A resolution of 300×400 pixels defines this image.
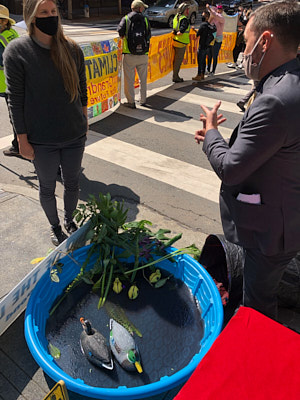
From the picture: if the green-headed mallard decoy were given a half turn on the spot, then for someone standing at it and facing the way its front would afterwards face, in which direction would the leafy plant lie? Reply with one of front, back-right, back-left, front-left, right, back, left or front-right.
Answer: front-right

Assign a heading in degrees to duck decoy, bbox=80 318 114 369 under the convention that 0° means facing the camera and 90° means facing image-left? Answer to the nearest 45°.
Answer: approximately 135°

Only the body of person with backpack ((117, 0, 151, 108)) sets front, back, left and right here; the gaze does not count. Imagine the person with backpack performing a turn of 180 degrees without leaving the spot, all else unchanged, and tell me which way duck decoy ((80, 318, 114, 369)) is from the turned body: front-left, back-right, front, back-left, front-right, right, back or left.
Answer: front

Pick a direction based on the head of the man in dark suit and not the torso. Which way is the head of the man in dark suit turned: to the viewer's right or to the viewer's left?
to the viewer's left

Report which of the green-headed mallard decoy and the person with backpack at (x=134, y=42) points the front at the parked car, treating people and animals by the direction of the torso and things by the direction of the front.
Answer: the person with backpack

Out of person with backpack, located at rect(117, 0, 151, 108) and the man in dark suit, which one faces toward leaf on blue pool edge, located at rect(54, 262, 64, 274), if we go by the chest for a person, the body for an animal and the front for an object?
the man in dark suit

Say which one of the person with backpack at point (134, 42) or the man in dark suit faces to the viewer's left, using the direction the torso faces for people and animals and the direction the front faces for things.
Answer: the man in dark suit

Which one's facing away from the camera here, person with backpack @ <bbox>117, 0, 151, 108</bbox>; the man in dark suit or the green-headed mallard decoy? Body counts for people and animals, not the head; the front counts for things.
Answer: the person with backpack

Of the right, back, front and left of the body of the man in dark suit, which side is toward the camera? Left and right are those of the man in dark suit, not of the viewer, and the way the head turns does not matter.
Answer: left

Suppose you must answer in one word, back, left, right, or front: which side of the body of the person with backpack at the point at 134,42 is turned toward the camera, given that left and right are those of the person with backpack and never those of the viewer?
back
